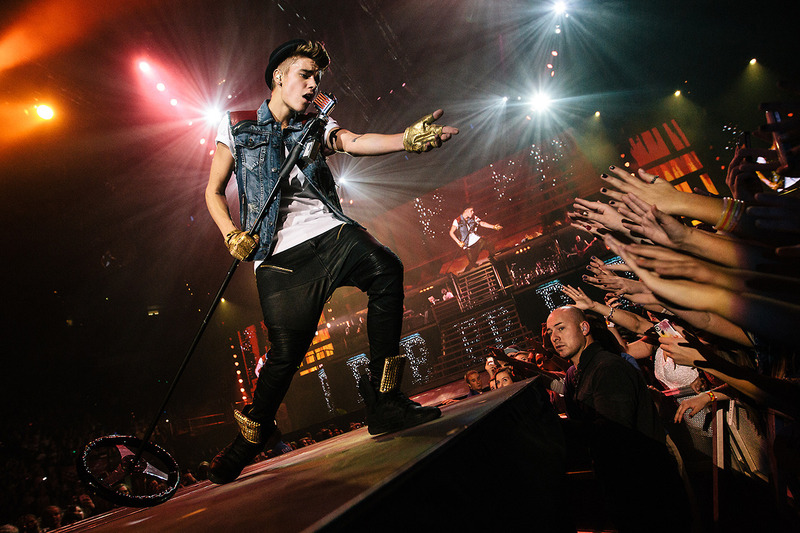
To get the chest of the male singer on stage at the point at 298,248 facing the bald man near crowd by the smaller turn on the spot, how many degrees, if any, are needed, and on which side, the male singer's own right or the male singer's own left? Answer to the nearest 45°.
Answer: approximately 45° to the male singer's own left

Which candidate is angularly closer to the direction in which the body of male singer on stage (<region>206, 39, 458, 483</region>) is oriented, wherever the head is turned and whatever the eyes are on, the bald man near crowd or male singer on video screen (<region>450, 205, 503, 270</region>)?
the bald man near crowd

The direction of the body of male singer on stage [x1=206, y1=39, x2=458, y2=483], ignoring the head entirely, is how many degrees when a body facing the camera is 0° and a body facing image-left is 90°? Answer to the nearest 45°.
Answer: approximately 315°
